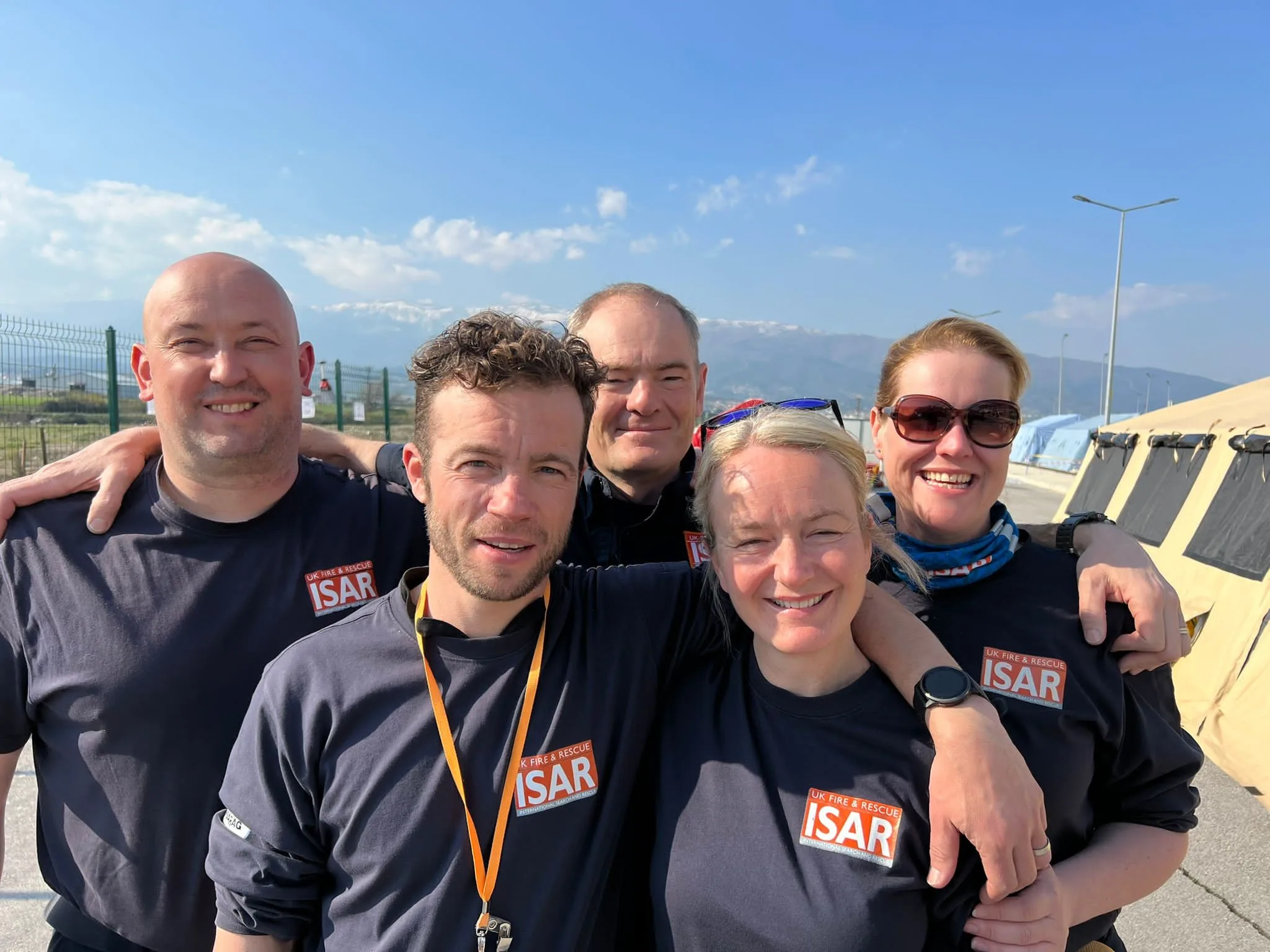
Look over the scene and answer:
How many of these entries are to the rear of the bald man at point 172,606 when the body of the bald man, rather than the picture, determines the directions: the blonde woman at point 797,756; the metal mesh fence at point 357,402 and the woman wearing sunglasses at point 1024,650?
1

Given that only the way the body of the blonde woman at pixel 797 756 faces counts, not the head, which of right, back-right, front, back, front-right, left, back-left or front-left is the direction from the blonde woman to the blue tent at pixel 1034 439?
back

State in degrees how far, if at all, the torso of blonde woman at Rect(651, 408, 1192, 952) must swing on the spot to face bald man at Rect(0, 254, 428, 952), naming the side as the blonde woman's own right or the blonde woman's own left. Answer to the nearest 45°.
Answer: approximately 90° to the blonde woman's own right

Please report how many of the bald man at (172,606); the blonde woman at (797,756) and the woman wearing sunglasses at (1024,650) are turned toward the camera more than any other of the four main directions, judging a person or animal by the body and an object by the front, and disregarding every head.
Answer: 3

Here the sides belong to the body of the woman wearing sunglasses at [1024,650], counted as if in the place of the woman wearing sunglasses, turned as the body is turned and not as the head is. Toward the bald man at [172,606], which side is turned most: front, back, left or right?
right

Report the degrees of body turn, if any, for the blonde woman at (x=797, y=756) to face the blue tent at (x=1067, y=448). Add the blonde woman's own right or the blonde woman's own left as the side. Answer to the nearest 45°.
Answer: approximately 180°

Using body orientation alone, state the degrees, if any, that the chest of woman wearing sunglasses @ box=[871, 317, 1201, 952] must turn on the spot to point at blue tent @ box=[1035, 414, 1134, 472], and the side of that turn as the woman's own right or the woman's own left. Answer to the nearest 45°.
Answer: approximately 180°

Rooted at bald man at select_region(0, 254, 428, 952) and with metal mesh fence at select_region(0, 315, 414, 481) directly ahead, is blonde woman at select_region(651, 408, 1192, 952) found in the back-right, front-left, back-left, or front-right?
back-right

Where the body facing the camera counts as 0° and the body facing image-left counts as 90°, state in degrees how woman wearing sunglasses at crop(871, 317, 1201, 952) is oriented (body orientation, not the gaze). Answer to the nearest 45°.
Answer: approximately 0°

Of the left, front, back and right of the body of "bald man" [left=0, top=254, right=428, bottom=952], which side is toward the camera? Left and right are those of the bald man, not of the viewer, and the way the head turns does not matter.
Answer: front

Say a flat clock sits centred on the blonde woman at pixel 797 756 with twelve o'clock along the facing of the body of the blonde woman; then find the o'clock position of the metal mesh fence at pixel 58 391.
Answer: The metal mesh fence is roughly at 4 o'clock from the blonde woman.
